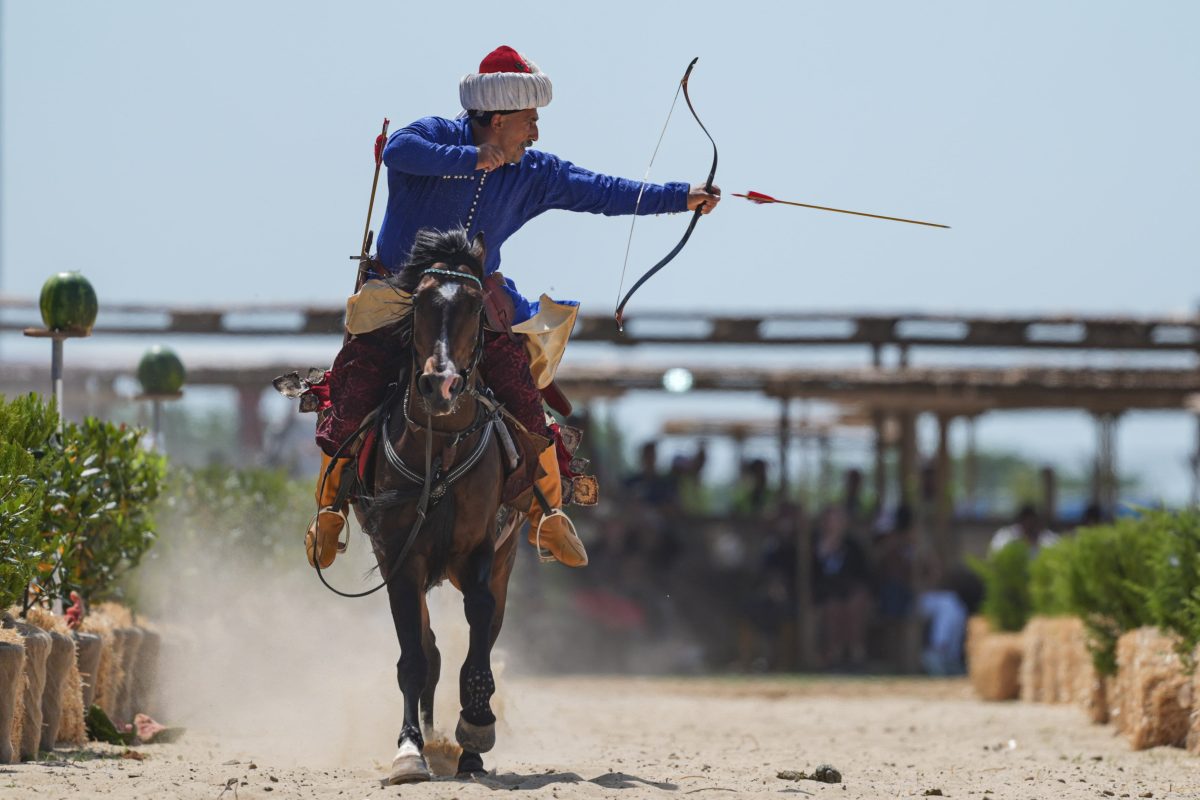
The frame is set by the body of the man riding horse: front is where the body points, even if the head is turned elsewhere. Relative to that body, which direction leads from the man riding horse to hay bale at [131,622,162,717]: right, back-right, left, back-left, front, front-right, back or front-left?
back-right

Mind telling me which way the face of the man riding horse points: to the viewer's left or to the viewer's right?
to the viewer's right

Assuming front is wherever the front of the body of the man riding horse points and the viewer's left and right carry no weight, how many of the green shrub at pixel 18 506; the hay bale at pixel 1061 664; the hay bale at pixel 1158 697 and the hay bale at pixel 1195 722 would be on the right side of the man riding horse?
1

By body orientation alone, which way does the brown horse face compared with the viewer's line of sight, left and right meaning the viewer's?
facing the viewer

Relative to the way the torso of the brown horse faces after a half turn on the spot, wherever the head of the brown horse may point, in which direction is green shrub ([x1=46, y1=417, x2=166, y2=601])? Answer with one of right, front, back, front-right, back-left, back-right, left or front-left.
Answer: front-left

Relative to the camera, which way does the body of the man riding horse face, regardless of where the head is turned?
toward the camera

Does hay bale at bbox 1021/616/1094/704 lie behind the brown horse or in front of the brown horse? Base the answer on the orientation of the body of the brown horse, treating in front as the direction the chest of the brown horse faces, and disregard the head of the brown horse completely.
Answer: behind

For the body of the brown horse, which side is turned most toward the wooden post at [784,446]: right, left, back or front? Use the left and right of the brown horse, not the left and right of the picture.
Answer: back

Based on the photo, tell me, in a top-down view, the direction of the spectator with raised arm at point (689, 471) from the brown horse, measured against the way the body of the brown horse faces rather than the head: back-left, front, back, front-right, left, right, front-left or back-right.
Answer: back

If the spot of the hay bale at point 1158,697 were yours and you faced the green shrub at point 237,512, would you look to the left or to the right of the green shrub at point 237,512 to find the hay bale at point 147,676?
left

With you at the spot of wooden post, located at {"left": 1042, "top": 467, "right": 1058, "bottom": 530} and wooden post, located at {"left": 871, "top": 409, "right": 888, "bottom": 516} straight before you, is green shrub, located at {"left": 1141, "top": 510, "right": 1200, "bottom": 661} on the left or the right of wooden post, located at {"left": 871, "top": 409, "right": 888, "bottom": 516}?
left

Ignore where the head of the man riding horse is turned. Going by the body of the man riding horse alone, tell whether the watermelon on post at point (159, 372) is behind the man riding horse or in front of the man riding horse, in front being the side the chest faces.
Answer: behind
